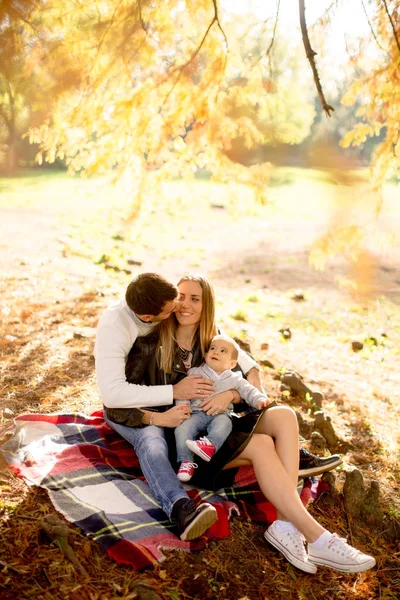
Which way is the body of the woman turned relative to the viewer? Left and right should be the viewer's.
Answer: facing the viewer and to the right of the viewer

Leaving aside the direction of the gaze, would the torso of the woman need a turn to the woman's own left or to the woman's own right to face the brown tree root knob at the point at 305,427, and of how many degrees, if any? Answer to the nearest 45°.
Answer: approximately 135° to the woman's own left

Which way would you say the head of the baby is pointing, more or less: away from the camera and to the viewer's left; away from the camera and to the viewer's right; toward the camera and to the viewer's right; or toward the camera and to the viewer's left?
toward the camera and to the viewer's left

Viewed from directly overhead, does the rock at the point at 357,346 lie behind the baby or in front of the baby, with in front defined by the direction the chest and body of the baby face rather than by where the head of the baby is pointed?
behind

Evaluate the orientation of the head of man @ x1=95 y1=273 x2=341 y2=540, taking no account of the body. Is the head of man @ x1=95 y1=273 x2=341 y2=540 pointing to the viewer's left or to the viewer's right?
to the viewer's right

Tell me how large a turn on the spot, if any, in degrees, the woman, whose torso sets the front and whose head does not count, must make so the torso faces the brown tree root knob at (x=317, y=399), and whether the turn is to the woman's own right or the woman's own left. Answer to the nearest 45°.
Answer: approximately 135° to the woman's own left

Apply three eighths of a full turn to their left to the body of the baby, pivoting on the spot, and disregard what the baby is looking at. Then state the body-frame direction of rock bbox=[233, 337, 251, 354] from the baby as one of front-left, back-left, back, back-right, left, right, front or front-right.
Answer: left

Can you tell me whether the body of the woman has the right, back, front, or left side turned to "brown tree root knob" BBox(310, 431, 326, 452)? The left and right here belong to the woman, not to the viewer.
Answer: left
